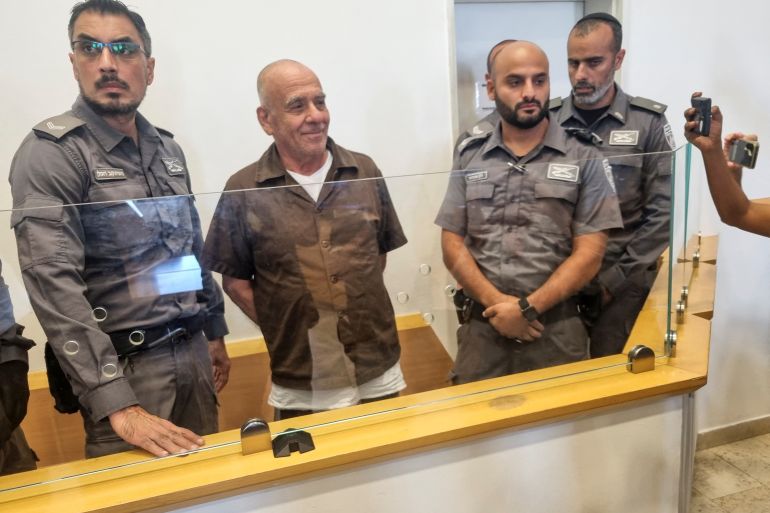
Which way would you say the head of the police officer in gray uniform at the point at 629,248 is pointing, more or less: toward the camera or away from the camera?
toward the camera

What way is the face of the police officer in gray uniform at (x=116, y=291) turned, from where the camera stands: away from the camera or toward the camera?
toward the camera

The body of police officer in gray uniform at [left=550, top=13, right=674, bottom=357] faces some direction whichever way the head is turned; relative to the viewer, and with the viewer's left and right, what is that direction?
facing the viewer and to the left of the viewer

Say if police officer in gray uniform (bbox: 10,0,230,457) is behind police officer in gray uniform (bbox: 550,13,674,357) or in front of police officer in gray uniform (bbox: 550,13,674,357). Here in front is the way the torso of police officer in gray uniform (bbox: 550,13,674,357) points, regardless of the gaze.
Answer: in front

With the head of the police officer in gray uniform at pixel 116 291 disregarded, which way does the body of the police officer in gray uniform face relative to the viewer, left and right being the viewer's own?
facing the viewer and to the right of the viewer

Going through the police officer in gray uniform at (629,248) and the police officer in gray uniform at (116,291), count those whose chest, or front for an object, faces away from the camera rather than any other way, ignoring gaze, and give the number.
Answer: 0

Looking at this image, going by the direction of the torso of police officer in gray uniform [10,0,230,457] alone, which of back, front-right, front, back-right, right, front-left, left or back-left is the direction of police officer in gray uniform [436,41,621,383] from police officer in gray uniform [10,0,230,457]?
front-left
